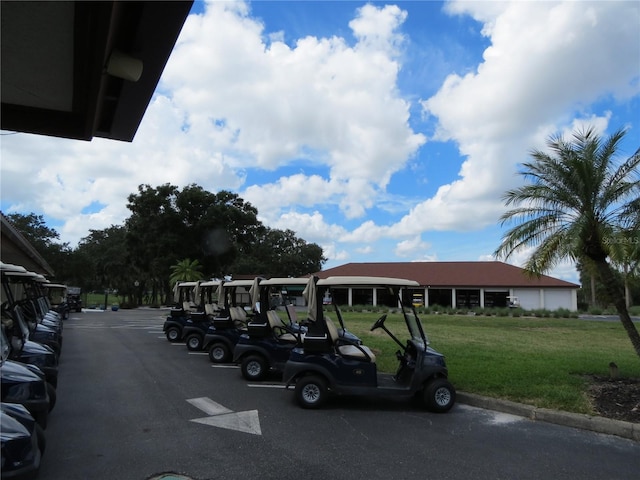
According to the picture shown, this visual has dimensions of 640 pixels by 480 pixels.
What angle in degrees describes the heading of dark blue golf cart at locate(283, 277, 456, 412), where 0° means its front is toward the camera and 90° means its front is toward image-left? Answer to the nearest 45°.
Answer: approximately 270°

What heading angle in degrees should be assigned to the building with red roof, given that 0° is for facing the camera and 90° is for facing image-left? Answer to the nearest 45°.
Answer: approximately 0°

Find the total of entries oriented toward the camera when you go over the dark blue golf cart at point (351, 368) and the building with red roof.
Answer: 1

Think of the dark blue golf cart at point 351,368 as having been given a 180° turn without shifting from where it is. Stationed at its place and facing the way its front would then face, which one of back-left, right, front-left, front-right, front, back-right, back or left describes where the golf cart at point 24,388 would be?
front-left

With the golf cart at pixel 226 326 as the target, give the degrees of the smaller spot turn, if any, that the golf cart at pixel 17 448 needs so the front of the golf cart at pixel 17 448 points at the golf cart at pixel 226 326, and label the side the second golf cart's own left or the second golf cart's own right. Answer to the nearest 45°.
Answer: approximately 90° to the second golf cart's own left

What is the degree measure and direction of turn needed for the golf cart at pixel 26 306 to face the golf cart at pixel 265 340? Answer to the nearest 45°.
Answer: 0° — it already faces it

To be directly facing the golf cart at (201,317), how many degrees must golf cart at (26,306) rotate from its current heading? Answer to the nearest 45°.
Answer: approximately 90° to its left

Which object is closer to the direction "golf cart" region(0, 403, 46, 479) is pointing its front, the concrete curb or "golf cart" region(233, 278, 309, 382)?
the concrete curb

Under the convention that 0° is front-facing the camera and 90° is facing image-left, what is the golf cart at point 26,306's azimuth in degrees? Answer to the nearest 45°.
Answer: approximately 315°
